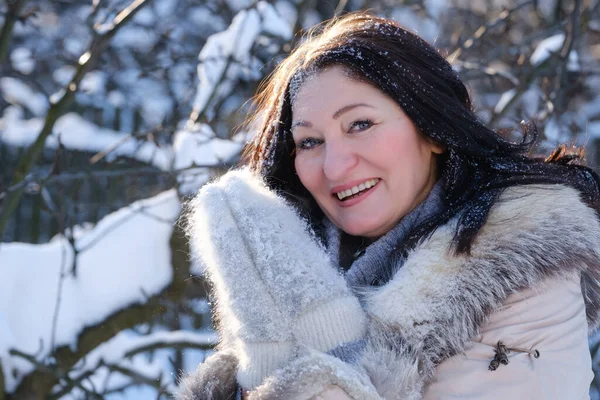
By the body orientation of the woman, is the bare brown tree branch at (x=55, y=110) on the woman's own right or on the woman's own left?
on the woman's own right

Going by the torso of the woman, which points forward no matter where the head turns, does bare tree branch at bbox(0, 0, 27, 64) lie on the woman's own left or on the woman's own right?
on the woman's own right

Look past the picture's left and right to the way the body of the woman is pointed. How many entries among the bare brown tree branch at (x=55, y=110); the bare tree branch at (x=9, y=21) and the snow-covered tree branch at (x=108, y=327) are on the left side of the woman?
0

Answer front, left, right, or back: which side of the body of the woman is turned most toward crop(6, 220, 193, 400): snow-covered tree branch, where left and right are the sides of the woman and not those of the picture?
right

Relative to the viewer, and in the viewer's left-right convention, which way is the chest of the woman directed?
facing the viewer and to the left of the viewer
